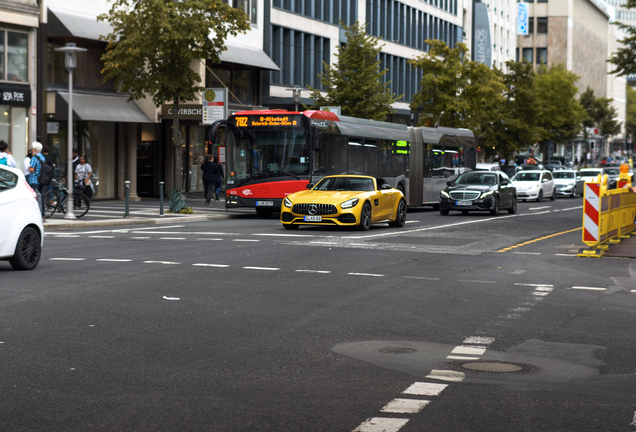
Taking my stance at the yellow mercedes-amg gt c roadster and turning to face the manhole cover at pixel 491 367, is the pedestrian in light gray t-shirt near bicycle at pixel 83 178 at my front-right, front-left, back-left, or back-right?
back-right

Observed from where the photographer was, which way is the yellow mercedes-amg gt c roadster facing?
facing the viewer and to the left of the viewer

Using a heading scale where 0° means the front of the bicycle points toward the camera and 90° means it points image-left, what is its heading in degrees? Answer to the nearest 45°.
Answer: approximately 90°

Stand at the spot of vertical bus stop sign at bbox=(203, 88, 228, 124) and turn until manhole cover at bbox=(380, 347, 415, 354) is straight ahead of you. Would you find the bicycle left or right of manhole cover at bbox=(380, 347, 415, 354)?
right

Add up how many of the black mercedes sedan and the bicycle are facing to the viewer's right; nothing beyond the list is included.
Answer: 0

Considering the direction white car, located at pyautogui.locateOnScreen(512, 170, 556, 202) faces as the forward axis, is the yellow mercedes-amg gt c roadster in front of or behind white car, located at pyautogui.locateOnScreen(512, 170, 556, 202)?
in front

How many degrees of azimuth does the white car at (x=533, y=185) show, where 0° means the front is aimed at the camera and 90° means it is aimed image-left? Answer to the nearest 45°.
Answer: approximately 45°

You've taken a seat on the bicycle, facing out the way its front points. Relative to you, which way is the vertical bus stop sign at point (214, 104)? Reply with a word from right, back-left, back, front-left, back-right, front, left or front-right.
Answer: back-right

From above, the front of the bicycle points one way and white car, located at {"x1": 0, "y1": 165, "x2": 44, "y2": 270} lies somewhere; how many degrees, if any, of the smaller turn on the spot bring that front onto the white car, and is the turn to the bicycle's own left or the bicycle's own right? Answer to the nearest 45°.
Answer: approximately 90° to the bicycle's own left

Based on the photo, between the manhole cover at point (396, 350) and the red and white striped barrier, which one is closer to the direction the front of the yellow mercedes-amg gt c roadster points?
the manhole cover

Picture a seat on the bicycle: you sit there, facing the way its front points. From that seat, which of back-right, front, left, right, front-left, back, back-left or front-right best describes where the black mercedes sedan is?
back

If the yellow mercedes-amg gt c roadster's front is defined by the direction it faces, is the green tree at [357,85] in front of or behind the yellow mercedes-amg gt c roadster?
behind

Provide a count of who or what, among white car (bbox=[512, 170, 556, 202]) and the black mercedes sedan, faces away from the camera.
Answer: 0
